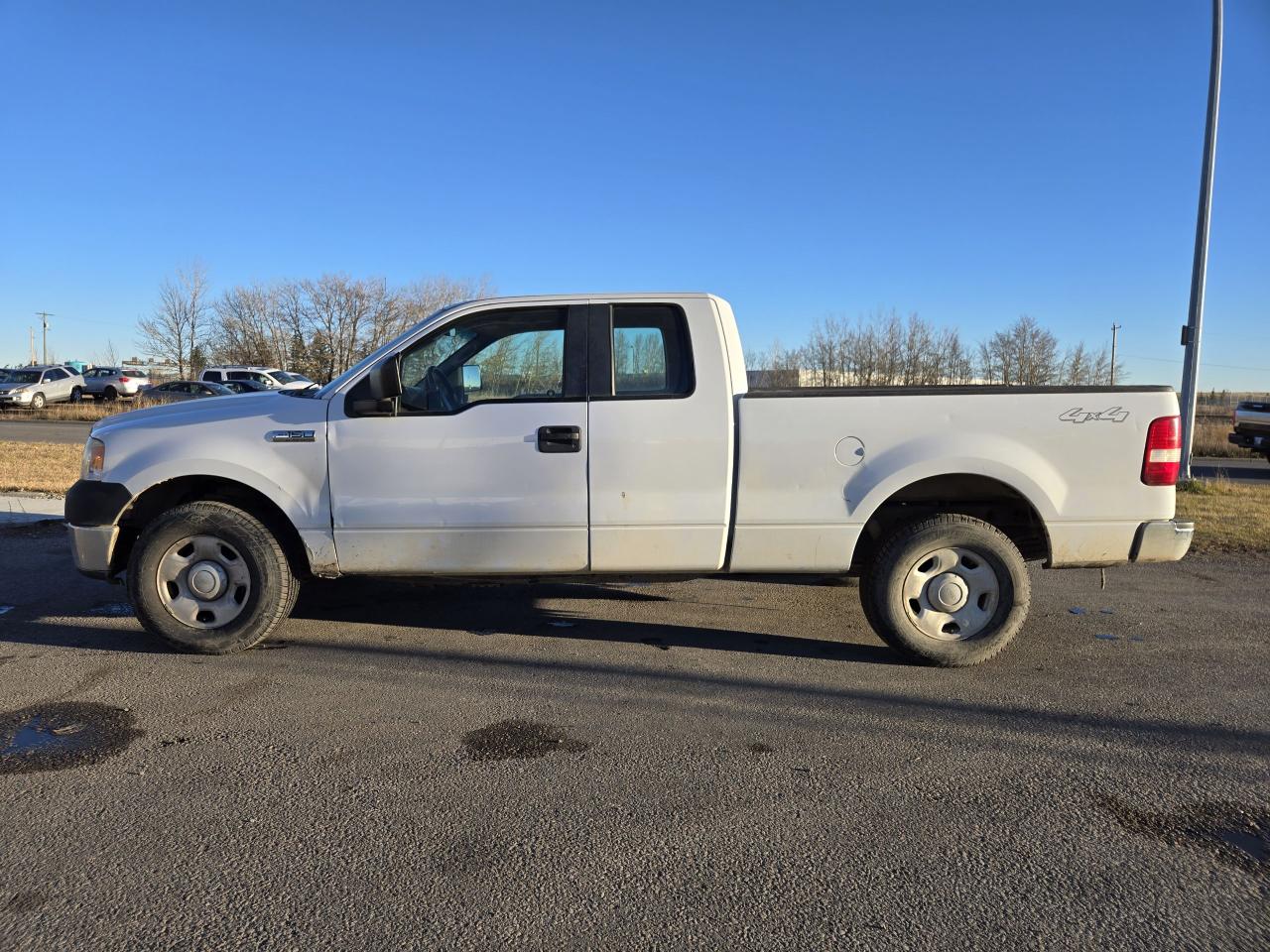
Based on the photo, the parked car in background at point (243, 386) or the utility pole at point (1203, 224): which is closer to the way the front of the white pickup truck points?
the parked car in background

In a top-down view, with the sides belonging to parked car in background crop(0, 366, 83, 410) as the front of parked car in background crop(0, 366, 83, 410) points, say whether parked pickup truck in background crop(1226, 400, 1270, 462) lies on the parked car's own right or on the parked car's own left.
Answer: on the parked car's own left

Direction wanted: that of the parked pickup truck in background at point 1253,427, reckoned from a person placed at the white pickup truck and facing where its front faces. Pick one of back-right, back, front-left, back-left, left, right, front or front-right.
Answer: back-right

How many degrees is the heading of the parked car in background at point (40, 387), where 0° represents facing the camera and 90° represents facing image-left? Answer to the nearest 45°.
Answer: approximately 45°

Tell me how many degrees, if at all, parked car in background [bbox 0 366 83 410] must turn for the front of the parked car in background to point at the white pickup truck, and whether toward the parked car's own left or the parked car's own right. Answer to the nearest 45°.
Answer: approximately 45° to the parked car's own left

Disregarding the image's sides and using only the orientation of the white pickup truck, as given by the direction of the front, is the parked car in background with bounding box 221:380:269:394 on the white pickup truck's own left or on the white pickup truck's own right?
on the white pickup truck's own right

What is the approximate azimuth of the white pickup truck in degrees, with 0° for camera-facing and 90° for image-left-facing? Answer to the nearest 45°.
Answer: approximately 90°

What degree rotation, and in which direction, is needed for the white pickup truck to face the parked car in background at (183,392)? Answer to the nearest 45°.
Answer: approximately 45° to its right

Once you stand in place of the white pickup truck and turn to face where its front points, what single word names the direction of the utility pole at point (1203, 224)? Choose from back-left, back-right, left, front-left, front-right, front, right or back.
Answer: back-right

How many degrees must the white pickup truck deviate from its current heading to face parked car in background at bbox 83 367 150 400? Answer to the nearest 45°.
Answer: approximately 45° to its right
